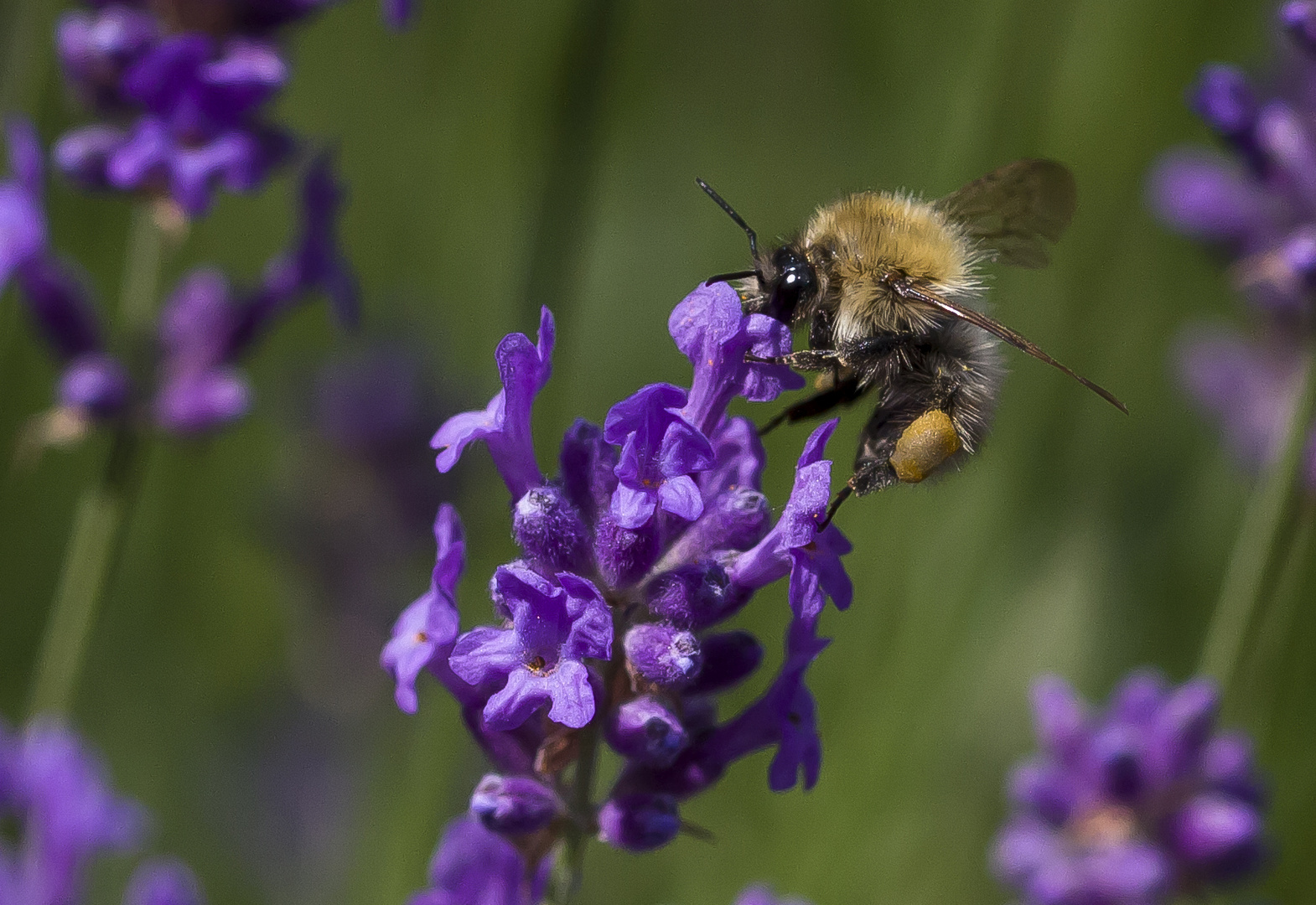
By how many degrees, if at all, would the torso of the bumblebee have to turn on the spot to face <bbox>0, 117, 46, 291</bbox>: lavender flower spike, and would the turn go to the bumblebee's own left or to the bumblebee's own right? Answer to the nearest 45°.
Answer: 0° — it already faces it

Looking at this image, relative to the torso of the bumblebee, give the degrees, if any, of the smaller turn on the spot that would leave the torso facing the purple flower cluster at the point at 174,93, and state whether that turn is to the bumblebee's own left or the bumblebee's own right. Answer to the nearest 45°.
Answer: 0° — it already faces it

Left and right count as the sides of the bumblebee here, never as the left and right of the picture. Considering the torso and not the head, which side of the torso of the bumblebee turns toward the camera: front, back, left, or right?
left
